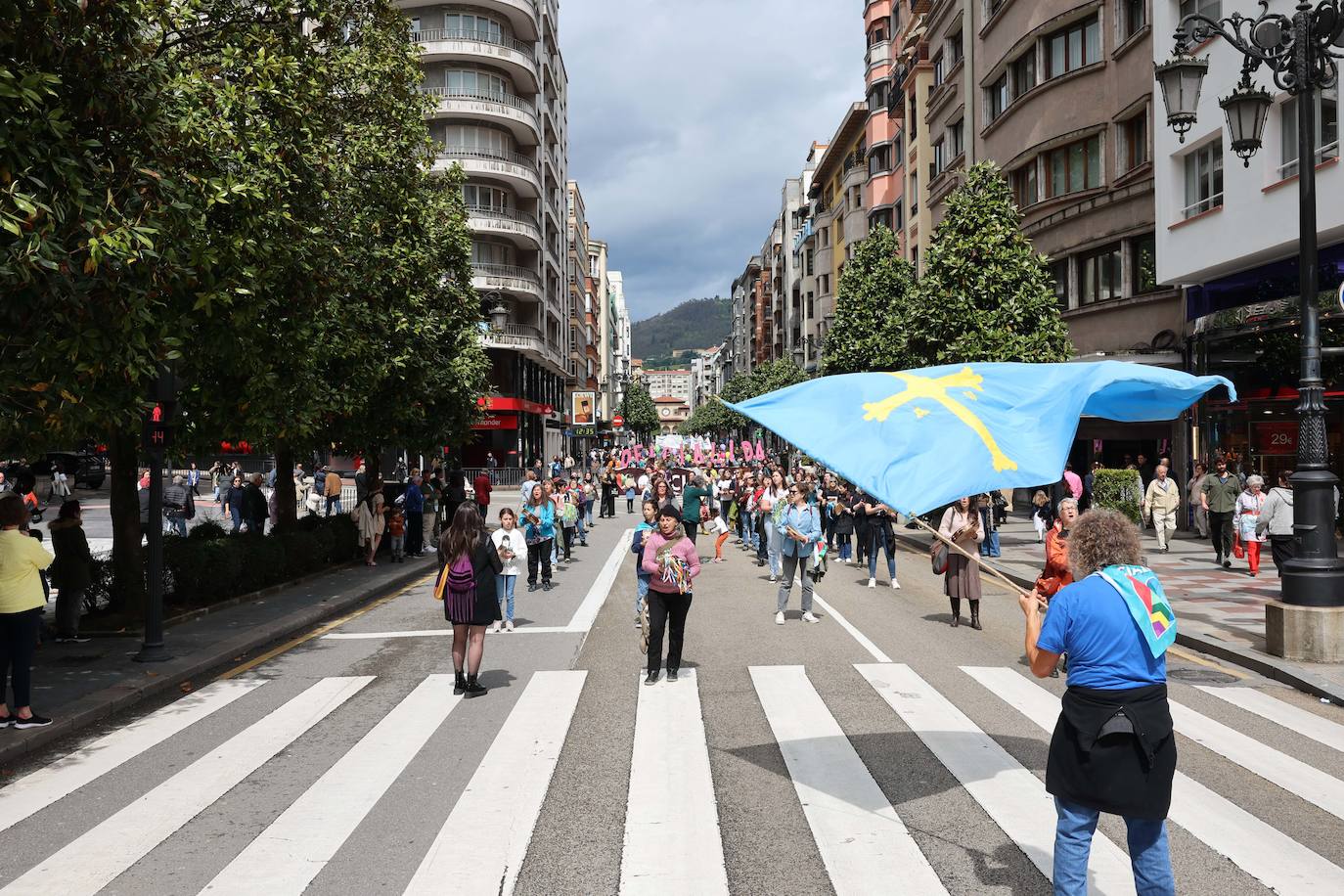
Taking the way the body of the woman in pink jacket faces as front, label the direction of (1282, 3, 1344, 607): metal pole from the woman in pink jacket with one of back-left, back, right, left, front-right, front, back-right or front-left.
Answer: left

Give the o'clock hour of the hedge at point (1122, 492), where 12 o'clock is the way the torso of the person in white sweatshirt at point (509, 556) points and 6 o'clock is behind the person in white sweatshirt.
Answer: The hedge is roughly at 8 o'clock from the person in white sweatshirt.

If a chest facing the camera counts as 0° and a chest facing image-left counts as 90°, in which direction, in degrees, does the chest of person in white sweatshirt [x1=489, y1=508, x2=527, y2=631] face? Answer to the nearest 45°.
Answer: approximately 0°

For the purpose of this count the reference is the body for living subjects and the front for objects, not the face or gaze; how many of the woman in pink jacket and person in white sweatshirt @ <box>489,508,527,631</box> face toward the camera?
2

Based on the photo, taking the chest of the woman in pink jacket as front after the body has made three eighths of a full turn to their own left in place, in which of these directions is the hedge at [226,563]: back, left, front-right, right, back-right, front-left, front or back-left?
left

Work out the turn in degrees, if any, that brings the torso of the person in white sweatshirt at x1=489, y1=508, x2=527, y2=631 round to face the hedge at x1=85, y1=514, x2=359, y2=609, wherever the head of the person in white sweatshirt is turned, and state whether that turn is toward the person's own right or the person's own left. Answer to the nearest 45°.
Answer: approximately 135° to the person's own right

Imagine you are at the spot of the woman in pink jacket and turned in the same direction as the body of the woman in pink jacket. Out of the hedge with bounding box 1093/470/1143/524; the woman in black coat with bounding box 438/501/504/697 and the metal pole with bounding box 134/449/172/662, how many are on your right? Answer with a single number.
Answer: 2

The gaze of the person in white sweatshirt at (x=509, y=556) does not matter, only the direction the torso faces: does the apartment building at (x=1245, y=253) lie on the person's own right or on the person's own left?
on the person's own left

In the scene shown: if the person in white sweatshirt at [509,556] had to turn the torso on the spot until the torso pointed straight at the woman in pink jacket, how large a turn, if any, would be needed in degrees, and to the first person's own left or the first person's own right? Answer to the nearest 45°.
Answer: approximately 45° to the first person's own left

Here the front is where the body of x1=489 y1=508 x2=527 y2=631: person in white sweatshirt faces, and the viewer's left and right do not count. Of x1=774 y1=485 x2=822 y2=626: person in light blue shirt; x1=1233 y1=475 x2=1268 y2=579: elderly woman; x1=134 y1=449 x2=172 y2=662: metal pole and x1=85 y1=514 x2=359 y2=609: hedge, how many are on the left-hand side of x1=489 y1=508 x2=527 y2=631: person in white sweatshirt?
2

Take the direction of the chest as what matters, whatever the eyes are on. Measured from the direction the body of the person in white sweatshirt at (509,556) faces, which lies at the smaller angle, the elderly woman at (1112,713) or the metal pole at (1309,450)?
the elderly woman

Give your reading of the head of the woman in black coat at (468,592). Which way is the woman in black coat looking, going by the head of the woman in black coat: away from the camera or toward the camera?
away from the camera

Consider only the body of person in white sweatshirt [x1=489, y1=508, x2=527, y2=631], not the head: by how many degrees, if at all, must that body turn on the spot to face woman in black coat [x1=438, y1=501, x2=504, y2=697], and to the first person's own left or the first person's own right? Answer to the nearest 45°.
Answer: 0° — they already face them

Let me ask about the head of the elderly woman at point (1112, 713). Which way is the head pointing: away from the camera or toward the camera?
away from the camera

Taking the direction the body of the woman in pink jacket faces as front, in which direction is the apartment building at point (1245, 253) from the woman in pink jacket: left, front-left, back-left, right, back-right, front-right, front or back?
back-left

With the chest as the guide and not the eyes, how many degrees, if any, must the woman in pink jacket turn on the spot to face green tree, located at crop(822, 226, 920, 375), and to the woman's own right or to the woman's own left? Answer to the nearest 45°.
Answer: approximately 180°
